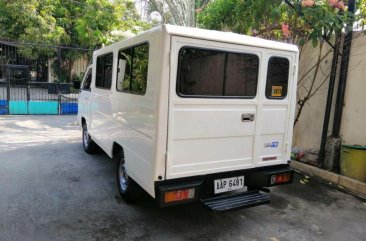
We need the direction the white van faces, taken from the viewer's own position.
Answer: facing away from the viewer and to the left of the viewer

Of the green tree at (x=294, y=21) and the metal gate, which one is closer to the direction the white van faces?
the metal gate

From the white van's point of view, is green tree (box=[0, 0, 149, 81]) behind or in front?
in front

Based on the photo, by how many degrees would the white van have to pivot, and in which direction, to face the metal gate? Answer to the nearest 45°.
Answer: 0° — it already faces it

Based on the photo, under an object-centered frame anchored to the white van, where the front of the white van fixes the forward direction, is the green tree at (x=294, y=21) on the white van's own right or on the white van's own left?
on the white van's own right
